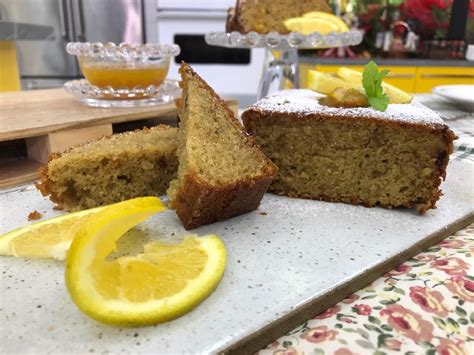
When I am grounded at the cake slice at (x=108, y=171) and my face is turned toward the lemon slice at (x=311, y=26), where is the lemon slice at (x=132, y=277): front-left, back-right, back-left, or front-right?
back-right

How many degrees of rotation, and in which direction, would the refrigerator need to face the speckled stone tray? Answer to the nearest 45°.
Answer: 0° — it already faces it

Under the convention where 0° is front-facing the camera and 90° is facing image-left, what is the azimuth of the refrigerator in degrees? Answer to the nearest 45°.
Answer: approximately 0°

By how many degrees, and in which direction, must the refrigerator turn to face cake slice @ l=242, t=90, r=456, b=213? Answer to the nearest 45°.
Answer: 0° — it already faces it

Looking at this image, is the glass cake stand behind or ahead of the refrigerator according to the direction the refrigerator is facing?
ahead

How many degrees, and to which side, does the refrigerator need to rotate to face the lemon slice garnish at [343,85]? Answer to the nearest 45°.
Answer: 0° — it already faces it

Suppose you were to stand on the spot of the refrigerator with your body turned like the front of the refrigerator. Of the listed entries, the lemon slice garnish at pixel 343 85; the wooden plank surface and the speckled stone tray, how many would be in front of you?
3

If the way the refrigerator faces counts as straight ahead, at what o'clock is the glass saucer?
The glass saucer is roughly at 12 o'clock from the refrigerator.

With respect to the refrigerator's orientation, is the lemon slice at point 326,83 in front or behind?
in front

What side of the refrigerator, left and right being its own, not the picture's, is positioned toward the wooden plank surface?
front
